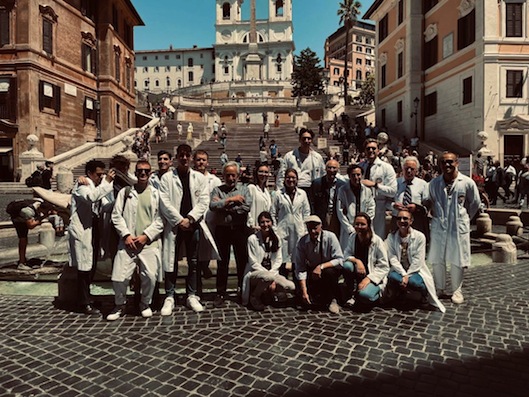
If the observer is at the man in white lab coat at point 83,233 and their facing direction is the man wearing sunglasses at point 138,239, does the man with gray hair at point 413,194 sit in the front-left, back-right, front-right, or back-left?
front-left

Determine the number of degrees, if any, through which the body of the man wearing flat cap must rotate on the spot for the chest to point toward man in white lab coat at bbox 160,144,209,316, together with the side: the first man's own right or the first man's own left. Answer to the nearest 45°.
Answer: approximately 90° to the first man's own right

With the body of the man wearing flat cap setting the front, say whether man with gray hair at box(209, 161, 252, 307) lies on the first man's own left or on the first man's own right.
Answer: on the first man's own right

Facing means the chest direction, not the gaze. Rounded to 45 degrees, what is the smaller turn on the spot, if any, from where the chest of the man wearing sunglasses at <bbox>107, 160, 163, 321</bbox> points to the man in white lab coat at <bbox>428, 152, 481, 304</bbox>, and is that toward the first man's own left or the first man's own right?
approximately 90° to the first man's own left

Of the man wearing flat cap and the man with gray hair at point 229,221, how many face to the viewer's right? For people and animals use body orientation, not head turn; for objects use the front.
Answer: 0

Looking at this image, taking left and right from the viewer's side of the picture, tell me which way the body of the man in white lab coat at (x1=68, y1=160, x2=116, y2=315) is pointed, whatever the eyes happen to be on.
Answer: facing to the right of the viewer

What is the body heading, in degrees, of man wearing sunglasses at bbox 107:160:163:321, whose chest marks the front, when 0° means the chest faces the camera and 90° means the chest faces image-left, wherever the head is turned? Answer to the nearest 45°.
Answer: approximately 0°

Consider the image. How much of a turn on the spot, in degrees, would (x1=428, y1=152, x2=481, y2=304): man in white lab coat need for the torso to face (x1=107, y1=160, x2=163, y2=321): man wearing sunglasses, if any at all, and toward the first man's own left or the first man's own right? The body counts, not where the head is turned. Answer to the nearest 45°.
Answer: approximately 45° to the first man's own right

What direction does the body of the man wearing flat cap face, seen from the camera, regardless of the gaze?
toward the camera

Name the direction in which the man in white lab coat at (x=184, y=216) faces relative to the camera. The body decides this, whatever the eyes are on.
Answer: toward the camera
